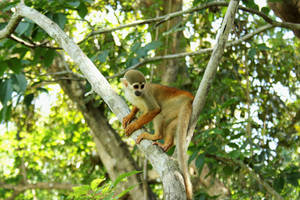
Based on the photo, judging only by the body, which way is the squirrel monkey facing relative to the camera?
to the viewer's left
